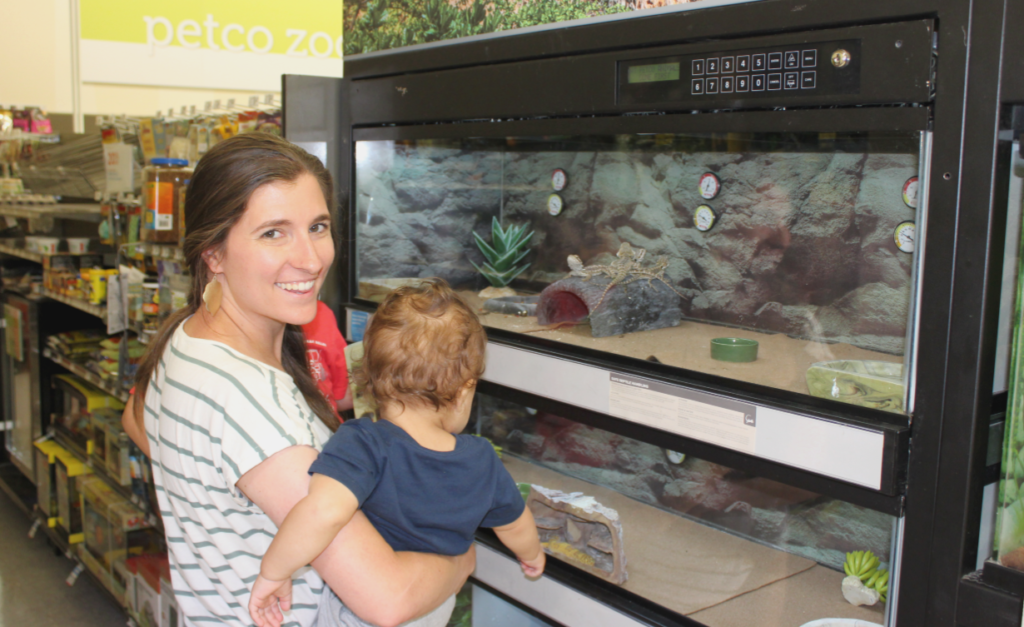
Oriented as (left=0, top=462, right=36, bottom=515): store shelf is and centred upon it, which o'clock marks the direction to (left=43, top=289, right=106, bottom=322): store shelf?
(left=43, top=289, right=106, bottom=322): store shelf is roughly at 10 o'clock from (left=0, top=462, right=36, bottom=515): store shelf.

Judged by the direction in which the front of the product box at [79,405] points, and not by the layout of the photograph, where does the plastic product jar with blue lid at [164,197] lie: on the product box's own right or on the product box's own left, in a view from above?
on the product box's own left

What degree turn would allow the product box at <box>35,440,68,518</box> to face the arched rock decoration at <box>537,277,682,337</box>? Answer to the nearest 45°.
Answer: approximately 45° to its left

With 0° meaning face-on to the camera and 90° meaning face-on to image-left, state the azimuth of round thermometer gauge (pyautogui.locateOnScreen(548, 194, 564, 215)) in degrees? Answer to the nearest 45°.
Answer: approximately 45°

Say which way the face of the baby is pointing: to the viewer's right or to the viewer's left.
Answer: to the viewer's right

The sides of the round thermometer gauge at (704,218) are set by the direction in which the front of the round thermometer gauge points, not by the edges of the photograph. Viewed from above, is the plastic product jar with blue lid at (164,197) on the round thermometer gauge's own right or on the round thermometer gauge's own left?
on the round thermometer gauge's own right

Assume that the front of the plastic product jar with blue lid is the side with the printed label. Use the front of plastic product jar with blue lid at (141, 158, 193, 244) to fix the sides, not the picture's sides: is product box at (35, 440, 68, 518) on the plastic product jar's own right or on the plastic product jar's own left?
on the plastic product jar's own right

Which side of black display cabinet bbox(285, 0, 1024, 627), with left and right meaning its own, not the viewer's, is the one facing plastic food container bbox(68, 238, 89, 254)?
right

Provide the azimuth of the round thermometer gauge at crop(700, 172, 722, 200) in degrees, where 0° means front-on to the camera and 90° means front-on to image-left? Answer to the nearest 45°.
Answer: approximately 45°
